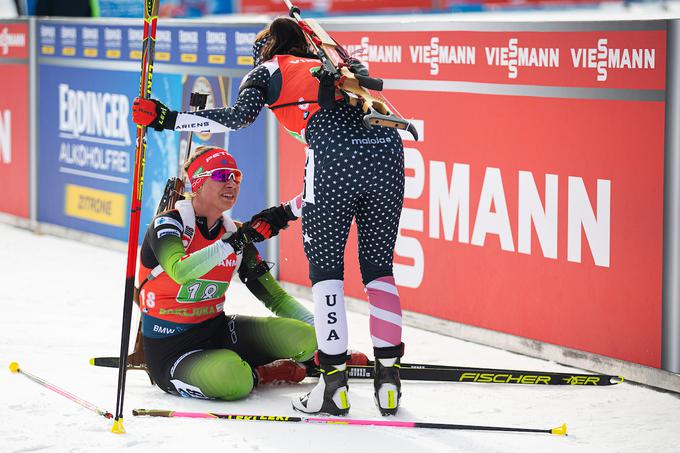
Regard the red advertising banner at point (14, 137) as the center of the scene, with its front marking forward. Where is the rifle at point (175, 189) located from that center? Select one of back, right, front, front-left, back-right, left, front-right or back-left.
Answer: front-left

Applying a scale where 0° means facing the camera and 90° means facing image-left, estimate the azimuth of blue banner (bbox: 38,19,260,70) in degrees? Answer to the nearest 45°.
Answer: approximately 45°

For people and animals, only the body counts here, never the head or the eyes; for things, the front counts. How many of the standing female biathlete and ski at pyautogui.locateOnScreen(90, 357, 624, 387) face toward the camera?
0

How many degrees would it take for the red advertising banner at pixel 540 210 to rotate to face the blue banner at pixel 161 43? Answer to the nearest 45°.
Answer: approximately 90° to its right

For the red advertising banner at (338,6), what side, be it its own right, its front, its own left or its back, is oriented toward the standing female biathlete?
front

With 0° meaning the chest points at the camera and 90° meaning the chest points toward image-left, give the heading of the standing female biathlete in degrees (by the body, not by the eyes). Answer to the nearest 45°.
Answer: approximately 135°

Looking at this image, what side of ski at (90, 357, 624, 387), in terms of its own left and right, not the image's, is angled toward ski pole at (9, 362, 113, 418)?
back

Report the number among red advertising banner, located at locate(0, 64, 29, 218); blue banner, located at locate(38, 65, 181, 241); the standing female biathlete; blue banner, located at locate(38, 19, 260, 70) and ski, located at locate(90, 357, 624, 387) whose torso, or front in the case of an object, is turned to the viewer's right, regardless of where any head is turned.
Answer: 1

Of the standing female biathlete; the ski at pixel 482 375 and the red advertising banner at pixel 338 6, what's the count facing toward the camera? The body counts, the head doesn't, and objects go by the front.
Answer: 1

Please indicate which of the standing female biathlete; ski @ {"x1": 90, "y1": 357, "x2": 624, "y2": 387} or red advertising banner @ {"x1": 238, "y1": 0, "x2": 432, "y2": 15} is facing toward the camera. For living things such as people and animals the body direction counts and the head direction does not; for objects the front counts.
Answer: the red advertising banner

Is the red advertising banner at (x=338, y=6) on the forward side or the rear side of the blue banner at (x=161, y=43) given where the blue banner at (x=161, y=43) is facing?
on the rear side

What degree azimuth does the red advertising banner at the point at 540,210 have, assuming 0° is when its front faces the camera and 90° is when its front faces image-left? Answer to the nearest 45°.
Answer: approximately 45°

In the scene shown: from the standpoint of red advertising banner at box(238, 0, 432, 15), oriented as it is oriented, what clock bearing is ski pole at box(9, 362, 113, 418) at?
The ski pole is roughly at 12 o'clock from the red advertising banner.

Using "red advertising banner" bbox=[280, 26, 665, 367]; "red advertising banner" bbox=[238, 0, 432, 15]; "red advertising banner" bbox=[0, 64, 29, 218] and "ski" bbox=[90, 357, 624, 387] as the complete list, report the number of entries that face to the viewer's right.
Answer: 1

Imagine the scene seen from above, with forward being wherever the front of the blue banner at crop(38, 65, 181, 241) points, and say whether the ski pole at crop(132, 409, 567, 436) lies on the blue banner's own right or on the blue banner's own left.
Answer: on the blue banner's own left

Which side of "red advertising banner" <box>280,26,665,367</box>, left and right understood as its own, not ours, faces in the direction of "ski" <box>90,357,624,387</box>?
front

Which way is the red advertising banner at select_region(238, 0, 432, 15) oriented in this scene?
toward the camera

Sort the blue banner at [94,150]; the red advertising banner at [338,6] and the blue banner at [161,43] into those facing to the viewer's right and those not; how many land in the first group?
0

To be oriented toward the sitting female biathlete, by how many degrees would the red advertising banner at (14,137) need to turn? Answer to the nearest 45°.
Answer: approximately 45° to its left
